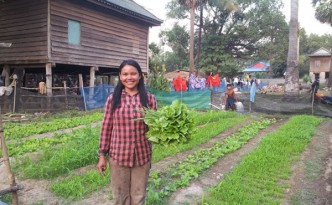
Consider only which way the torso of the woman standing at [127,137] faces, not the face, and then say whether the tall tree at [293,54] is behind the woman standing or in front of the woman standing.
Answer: behind

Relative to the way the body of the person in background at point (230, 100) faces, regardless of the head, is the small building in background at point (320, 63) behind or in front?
behind

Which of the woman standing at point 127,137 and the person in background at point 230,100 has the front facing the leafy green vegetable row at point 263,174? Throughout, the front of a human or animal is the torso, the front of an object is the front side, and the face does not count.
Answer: the person in background

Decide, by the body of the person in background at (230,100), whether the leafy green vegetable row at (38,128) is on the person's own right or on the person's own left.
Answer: on the person's own right

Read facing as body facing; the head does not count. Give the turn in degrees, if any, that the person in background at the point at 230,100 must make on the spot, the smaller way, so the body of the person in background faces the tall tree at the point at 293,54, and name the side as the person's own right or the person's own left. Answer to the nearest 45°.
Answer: approximately 135° to the person's own left

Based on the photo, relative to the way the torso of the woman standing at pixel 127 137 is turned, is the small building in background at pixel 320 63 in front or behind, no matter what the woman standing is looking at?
behind

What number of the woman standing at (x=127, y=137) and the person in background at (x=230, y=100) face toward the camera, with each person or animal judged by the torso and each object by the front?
2
